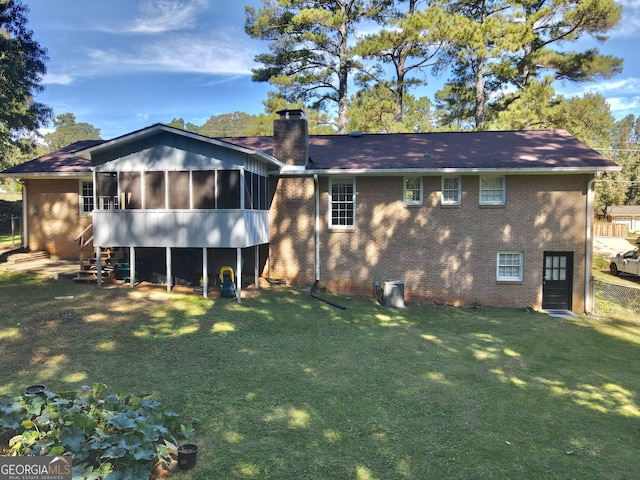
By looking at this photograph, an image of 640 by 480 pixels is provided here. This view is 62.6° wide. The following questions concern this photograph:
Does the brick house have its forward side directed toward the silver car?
no

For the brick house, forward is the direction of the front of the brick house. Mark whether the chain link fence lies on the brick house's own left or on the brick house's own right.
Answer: on the brick house's own right

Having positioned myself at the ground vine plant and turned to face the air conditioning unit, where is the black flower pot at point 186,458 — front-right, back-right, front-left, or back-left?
front-right

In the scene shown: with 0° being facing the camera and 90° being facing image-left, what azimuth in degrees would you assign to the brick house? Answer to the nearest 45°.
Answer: approximately 180°

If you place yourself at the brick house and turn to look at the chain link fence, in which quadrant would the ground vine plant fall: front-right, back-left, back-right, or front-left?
back-right

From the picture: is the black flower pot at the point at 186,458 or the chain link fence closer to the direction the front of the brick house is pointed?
the chain link fence

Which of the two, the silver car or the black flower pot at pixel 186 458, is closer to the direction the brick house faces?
the silver car

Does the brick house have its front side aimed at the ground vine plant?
no

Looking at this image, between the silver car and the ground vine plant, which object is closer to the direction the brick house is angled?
the silver car

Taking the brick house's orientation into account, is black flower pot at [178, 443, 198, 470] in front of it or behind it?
behind

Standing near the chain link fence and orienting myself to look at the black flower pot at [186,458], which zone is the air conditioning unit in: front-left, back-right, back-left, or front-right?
front-right
